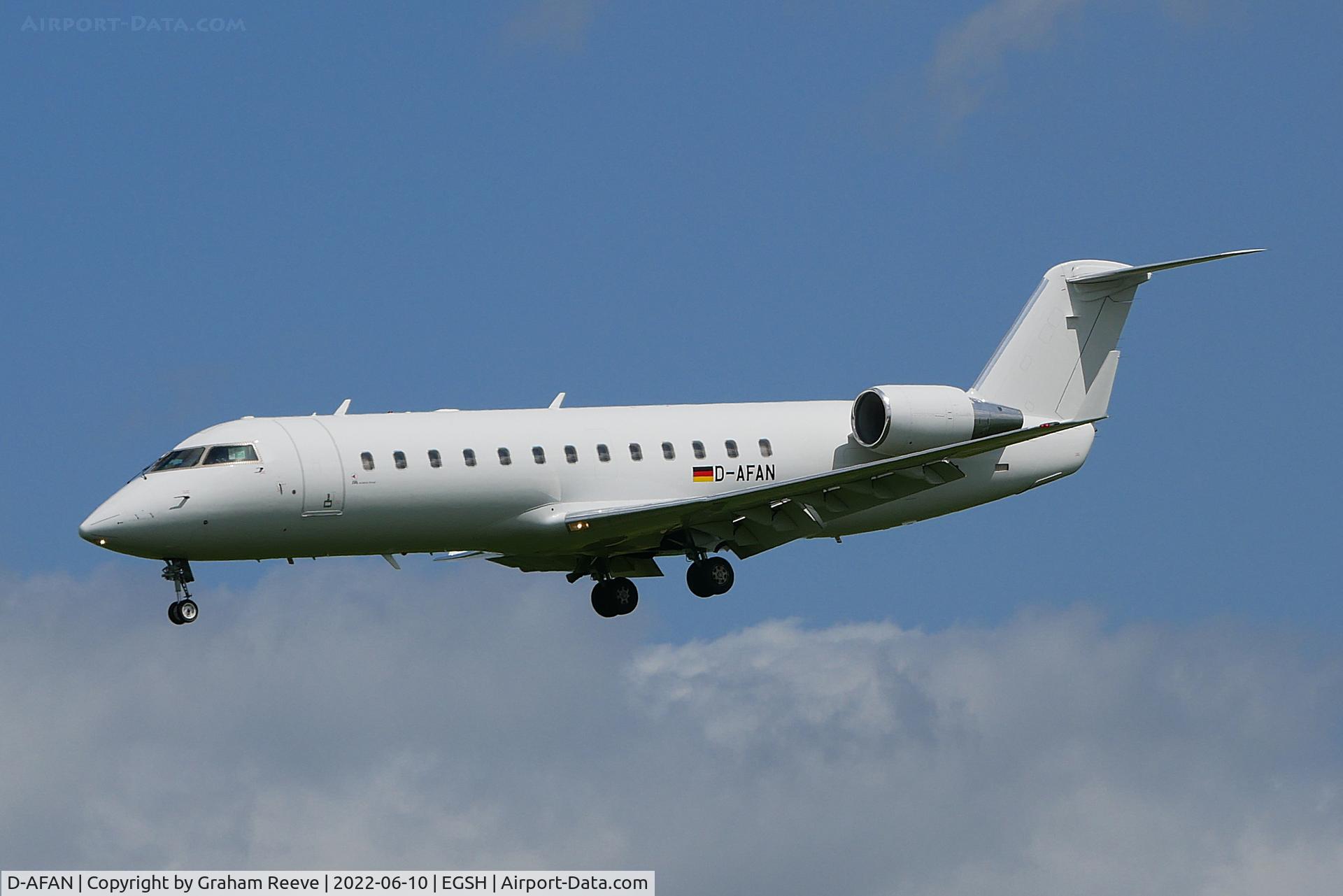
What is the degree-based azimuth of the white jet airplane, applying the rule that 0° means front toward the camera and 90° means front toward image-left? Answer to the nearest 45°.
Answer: approximately 45°
